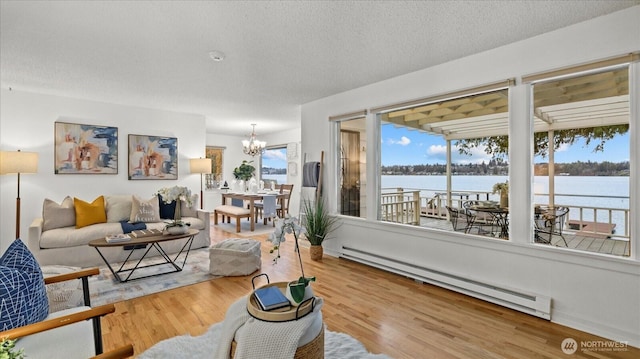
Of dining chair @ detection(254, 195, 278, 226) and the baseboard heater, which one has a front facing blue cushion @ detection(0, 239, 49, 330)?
the baseboard heater

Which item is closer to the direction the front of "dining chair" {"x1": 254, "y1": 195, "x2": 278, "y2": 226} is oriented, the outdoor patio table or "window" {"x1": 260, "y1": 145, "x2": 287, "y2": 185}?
the window

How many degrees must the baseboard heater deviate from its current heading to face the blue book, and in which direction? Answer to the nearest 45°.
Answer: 0° — it already faces it

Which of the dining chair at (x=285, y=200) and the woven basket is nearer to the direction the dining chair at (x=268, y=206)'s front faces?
the dining chair

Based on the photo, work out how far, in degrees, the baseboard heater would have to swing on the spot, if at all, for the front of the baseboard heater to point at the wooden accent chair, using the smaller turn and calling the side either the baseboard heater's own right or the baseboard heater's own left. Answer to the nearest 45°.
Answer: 0° — it already faces it

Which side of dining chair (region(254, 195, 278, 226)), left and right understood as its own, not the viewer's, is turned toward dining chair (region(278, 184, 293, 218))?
right

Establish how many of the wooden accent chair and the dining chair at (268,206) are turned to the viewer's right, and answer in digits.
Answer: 1

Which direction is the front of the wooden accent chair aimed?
to the viewer's right

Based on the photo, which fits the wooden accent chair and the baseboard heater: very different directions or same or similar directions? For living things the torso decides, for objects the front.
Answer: very different directions

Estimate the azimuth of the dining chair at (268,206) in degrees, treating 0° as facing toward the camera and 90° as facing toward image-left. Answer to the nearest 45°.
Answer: approximately 135°

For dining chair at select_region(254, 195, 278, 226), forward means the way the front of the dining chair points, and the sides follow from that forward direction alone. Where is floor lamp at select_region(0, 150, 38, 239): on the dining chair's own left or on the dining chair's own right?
on the dining chair's own left

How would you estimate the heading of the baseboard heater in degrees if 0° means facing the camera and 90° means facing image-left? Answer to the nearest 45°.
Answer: approximately 45°

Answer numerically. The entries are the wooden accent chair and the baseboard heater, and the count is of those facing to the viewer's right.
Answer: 1

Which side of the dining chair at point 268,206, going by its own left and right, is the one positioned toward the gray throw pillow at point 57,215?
left
